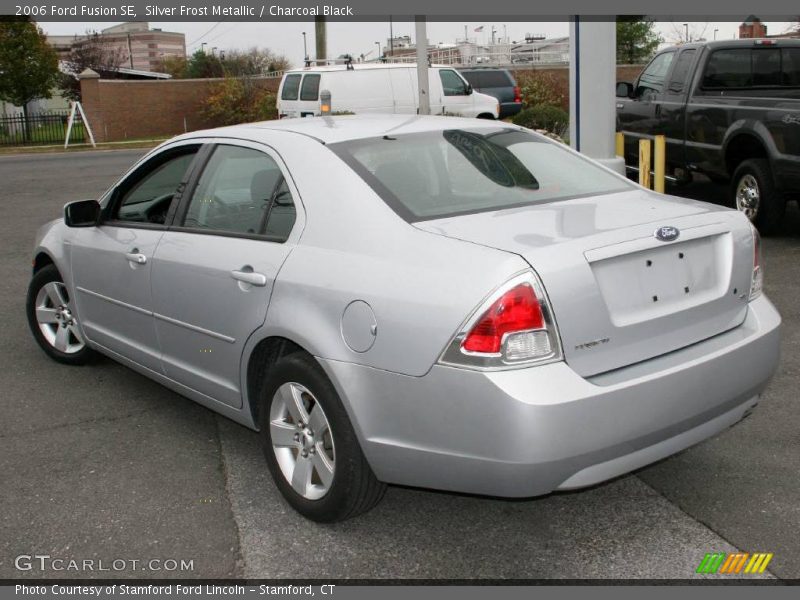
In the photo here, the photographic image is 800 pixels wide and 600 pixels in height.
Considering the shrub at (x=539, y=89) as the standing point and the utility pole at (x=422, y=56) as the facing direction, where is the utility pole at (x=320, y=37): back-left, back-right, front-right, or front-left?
front-right

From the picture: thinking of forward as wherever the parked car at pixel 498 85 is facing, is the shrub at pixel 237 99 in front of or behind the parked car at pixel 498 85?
in front

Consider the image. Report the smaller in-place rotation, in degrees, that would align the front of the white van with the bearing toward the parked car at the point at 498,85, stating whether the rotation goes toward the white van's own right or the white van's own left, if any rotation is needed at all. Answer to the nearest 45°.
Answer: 0° — it already faces it

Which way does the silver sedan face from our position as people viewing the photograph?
facing away from the viewer and to the left of the viewer

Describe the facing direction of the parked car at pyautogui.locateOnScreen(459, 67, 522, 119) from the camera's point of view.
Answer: facing to the left of the viewer

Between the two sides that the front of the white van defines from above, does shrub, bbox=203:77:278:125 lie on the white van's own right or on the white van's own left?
on the white van's own left

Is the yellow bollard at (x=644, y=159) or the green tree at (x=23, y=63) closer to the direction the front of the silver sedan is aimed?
the green tree

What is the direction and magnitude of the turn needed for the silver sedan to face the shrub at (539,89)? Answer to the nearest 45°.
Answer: approximately 45° to its right

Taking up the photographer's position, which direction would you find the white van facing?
facing away from the viewer and to the right of the viewer

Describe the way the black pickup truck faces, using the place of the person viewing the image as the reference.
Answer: facing away from the viewer and to the left of the viewer

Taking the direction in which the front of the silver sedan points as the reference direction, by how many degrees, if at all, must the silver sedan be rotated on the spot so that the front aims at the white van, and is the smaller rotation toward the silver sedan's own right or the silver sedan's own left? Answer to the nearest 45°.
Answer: approximately 45° to the silver sedan's own right

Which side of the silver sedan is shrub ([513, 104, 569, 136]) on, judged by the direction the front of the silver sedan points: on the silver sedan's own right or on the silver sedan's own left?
on the silver sedan's own right

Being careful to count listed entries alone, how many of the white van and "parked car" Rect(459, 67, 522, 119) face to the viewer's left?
1
